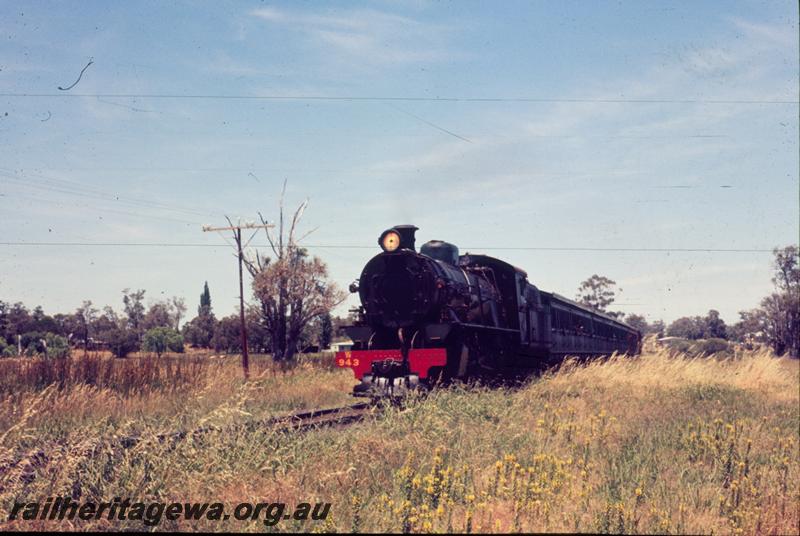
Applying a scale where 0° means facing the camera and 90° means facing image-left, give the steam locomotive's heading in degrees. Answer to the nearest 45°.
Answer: approximately 45°

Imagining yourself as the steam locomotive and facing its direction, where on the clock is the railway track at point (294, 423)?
The railway track is roughly at 11 o'clock from the steam locomotive.
